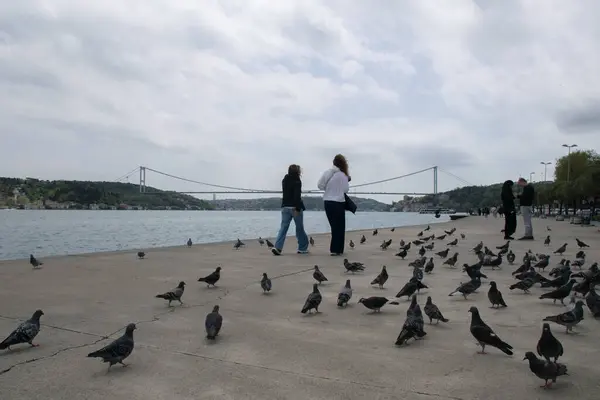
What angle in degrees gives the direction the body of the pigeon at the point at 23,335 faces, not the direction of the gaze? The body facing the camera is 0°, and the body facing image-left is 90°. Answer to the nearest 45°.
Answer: approximately 270°

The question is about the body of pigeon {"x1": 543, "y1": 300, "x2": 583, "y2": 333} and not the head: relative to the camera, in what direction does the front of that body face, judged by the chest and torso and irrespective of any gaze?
to the viewer's right

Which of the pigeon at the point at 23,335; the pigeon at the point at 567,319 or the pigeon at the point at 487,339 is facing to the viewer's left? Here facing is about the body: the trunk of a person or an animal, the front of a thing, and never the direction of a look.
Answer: the pigeon at the point at 487,339

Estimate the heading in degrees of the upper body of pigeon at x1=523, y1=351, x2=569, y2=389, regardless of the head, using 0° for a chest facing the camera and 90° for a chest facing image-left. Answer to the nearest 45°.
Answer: approximately 90°

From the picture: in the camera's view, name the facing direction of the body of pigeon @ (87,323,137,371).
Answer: to the viewer's right

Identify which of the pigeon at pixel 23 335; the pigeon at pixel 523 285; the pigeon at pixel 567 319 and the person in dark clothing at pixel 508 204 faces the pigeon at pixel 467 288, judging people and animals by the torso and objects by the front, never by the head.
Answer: the pigeon at pixel 23 335

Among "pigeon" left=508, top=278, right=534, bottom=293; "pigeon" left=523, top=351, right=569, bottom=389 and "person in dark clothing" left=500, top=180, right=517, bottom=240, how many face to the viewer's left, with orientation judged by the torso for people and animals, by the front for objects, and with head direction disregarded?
1
